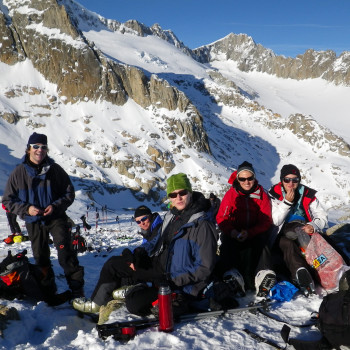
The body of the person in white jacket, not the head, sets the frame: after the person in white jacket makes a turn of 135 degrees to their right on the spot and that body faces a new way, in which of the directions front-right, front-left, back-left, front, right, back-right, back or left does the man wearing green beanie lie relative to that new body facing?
left

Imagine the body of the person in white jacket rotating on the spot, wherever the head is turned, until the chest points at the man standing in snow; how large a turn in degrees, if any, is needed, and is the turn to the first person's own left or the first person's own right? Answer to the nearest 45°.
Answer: approximately 90° to the first person's own right

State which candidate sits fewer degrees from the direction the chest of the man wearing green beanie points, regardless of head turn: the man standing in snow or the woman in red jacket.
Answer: the man standing in snow

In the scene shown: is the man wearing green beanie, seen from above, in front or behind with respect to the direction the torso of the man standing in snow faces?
in front

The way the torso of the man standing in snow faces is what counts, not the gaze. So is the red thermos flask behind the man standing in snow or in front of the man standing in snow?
in front

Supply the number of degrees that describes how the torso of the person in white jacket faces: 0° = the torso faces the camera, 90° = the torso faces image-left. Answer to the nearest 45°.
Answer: approximately 0°

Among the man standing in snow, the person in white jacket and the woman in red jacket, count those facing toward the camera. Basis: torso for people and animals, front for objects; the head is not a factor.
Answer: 3

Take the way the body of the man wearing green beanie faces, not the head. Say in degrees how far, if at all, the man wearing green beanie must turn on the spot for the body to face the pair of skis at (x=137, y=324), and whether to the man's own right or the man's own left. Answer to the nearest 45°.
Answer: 0° — they already face it

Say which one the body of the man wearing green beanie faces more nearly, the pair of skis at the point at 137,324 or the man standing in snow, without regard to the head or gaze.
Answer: the pair of skis
